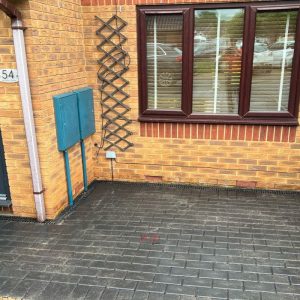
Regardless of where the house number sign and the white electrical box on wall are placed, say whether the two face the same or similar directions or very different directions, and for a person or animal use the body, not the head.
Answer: same or similar directions

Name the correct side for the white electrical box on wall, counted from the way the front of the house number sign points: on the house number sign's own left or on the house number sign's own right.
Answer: on the house number sign's own left

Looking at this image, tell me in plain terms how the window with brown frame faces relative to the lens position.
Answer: facing the viewer

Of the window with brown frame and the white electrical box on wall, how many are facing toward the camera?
2

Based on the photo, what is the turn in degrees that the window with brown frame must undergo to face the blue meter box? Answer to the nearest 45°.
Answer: approximately 45° to its right

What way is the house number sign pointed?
toward the camera

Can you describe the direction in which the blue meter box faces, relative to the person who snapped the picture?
facing the viewer and to the right of the viewer

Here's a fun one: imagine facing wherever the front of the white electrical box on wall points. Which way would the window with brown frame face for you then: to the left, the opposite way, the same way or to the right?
the same way

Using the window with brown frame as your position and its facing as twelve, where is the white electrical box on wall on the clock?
The white electrical box on wall is roughly at 3 o'clock from the window with brown frame.

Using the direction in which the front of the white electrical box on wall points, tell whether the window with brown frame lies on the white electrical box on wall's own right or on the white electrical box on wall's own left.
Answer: on the white electrical box on wall's own left

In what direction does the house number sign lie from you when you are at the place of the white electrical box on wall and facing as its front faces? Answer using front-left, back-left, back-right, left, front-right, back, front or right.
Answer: front-right
